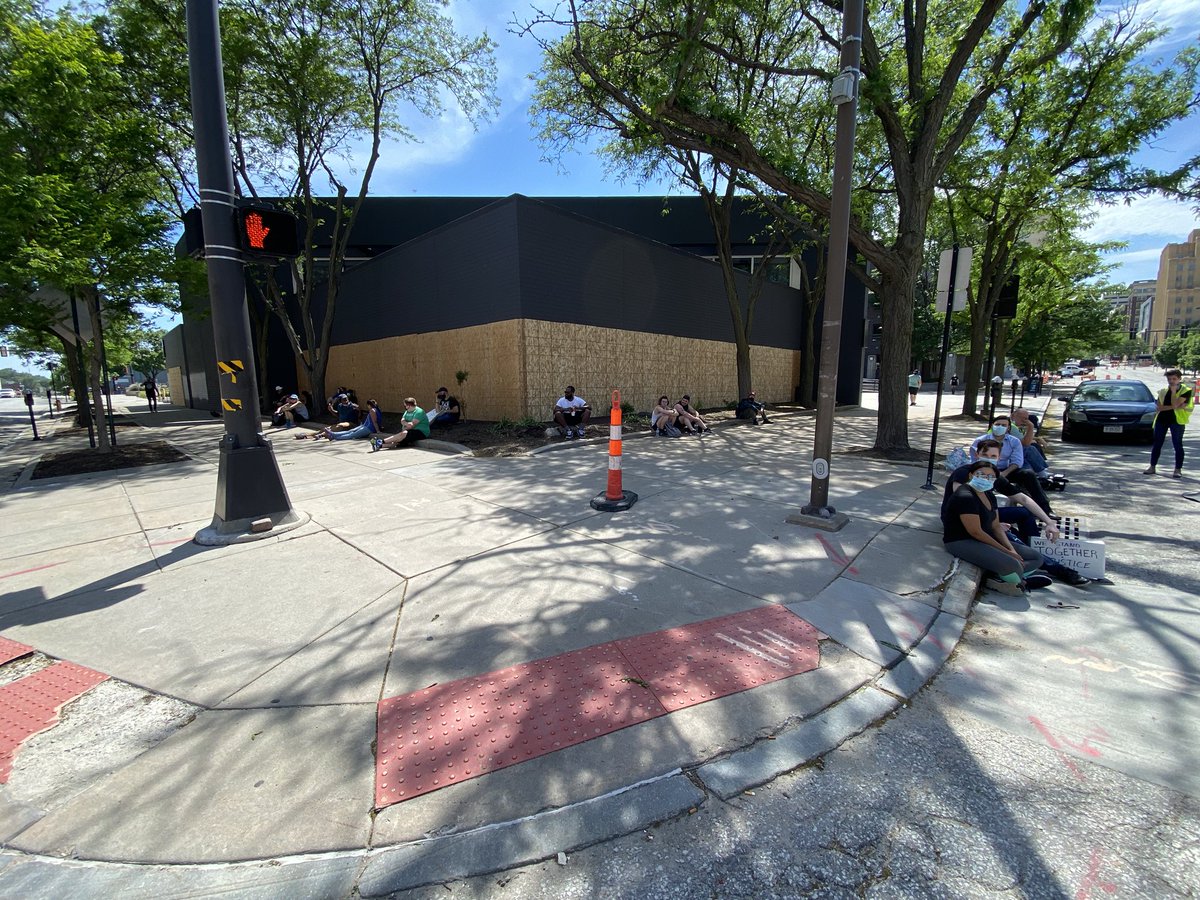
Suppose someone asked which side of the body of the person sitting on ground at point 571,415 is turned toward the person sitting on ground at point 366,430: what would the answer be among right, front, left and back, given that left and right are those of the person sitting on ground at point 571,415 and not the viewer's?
right

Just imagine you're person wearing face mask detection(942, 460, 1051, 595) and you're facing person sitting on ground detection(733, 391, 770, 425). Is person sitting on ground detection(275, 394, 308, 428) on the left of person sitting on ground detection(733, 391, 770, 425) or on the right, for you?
left

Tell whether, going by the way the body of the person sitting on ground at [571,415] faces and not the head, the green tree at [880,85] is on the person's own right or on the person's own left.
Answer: on the person's own left

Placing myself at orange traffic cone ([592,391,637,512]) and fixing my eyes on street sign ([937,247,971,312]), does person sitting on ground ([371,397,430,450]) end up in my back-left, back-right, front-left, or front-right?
back-left

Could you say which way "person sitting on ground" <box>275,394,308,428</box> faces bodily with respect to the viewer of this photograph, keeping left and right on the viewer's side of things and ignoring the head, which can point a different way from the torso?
facing the viewer and to the left of the viewer

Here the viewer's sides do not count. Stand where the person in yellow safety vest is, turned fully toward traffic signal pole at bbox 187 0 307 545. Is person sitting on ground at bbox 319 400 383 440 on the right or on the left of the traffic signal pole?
right

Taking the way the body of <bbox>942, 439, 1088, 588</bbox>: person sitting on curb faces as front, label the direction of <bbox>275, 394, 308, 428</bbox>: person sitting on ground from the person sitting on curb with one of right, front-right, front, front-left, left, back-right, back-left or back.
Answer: back-right

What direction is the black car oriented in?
toward the camera

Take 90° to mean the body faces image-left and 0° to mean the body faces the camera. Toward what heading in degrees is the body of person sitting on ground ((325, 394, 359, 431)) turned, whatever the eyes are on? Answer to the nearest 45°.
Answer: approximately 45°

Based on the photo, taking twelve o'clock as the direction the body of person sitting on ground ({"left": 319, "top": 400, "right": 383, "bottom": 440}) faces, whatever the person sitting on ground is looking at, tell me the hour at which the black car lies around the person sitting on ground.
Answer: The black car is roughly at 7 o'clock from the person sitting on ground.

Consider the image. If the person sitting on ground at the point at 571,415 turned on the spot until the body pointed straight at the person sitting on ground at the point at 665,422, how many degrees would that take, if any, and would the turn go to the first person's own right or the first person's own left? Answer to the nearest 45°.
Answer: approximately 90° to the first person's own left

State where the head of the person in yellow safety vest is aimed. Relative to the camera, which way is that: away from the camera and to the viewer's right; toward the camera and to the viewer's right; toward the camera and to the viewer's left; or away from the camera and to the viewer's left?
toward the camera and to the viewer's left

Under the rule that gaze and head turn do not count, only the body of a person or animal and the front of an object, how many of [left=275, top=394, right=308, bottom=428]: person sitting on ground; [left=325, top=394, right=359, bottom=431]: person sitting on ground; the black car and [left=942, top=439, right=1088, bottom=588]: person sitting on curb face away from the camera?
0

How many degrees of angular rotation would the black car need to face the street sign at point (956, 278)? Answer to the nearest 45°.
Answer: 0° — it already faces it

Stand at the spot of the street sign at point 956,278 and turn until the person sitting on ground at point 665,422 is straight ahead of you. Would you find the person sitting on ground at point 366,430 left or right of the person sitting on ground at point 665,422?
left

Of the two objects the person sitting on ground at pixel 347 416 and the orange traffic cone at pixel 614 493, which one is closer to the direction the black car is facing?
the orange traffic cone

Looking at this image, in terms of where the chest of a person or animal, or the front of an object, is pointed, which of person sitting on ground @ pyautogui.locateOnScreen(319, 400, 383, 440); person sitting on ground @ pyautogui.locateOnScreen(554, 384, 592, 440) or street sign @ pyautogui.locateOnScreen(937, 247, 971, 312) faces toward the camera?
person sitting on ground @ pyautogui.locateOnScreen(554, 384, 592, 440)

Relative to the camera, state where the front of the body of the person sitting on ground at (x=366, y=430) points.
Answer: to the viewer's left
